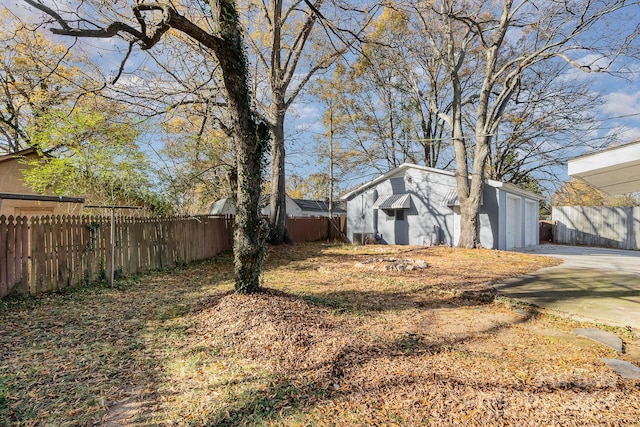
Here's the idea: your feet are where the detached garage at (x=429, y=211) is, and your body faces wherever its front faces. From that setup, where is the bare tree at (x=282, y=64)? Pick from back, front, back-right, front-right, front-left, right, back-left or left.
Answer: back

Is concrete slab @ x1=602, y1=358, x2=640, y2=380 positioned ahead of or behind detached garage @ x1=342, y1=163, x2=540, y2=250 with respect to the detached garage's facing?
ahead

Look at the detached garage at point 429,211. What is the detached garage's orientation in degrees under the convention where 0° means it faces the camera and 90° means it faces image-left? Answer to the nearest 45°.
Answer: approximately 315°

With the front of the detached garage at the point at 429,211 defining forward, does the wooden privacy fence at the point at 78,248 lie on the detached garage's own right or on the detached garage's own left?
on the detached garage's own right

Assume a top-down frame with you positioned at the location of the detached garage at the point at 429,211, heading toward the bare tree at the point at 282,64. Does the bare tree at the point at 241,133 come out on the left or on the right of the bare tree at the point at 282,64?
left
